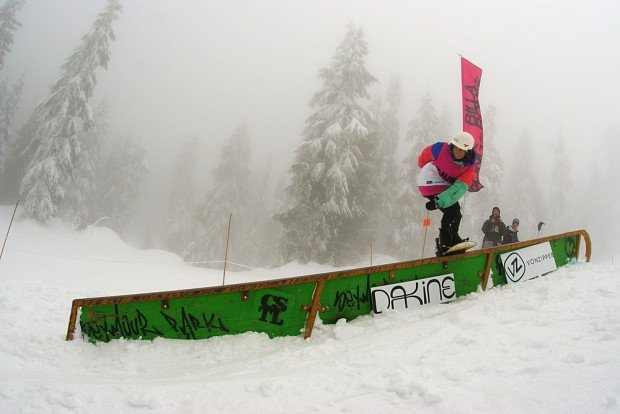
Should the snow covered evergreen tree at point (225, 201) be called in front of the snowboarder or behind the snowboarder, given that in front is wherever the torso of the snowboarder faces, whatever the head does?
behind

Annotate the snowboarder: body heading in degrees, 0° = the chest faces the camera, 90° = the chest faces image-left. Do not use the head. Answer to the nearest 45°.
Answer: approximately 315°

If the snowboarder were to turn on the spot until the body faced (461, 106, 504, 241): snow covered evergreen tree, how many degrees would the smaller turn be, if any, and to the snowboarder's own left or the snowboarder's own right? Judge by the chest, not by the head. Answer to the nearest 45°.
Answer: approximately 135° to the snowboarder's own left

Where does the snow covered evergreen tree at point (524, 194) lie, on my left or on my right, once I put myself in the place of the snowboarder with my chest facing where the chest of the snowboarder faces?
on my left

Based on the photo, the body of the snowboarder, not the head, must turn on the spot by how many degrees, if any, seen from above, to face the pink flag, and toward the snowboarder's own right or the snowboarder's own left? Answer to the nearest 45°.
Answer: approximately 135° to the snowboarder's own left

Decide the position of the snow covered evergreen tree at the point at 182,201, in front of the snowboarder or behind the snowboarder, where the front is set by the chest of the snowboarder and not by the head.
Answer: behind

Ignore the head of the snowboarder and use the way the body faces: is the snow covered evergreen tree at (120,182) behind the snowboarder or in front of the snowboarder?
behind

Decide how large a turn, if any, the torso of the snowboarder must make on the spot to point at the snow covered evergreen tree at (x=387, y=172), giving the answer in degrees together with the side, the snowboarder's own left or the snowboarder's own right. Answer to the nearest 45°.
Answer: approximately 135° to the snowboarder's own left
